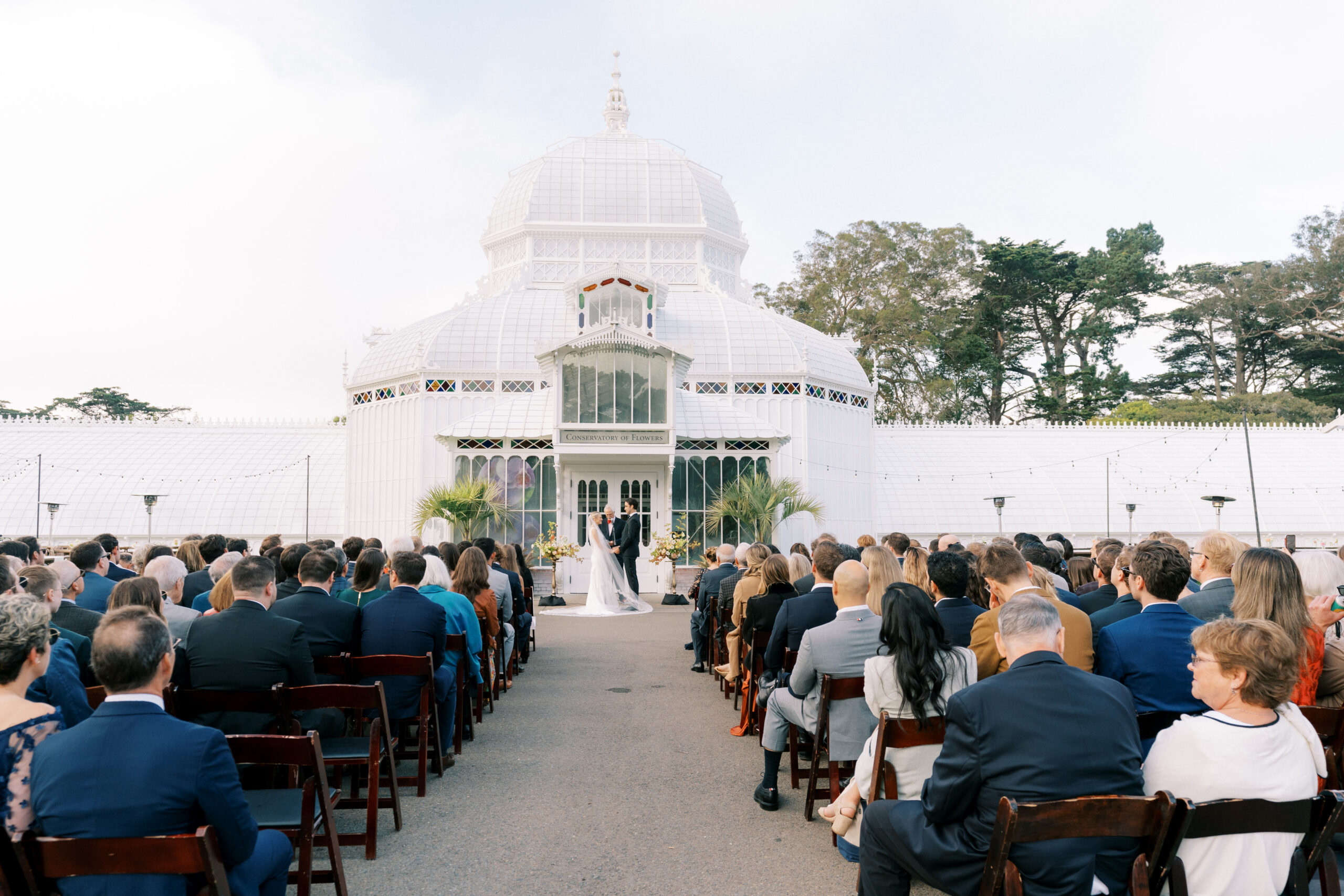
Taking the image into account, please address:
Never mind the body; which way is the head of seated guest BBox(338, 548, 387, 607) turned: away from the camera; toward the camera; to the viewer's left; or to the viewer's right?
away from the camera

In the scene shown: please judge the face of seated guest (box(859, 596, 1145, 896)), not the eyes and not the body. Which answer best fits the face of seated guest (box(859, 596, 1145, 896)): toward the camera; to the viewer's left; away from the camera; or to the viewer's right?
away from the camera

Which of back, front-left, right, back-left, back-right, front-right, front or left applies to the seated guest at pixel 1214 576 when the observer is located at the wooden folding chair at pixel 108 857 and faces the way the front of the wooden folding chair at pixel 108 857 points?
right

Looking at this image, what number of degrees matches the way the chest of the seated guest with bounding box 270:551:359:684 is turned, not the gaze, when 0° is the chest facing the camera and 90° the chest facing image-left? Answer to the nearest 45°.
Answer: approximately 180°

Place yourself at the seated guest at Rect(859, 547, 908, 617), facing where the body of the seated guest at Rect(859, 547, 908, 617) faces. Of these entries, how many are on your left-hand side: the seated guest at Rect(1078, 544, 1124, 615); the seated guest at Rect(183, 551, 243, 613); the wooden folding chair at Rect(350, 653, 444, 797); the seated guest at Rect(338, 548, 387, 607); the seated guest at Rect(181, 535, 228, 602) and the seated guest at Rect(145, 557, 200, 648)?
5

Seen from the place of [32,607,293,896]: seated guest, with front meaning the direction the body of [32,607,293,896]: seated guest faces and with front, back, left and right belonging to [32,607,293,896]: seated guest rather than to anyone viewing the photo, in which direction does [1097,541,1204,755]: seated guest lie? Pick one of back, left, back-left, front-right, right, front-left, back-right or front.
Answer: front-right

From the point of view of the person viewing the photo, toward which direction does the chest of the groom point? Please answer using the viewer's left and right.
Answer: facing to the left of the viewer

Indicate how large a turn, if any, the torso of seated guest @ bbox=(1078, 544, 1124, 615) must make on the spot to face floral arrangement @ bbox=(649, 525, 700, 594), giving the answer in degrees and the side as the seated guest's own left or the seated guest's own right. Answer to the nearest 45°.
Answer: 0° — they already face it

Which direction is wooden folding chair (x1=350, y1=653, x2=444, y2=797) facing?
away from the camera

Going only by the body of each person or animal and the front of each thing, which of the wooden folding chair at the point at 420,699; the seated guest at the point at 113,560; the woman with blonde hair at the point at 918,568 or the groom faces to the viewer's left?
the groom

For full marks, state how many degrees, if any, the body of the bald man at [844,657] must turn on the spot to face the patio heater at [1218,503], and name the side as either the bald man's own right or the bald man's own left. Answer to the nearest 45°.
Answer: approximately 90° to the bald man's own right

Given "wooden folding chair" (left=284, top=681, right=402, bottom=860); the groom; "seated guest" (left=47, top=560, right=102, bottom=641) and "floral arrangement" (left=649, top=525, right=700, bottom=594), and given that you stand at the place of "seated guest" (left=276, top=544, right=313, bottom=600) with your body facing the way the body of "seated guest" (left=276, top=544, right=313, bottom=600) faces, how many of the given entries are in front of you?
2

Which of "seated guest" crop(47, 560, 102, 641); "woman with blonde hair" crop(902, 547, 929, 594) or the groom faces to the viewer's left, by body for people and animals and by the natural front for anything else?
the groom

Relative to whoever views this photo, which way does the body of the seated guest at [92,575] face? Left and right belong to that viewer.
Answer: facing away from the viewer and to the right of the viewer
